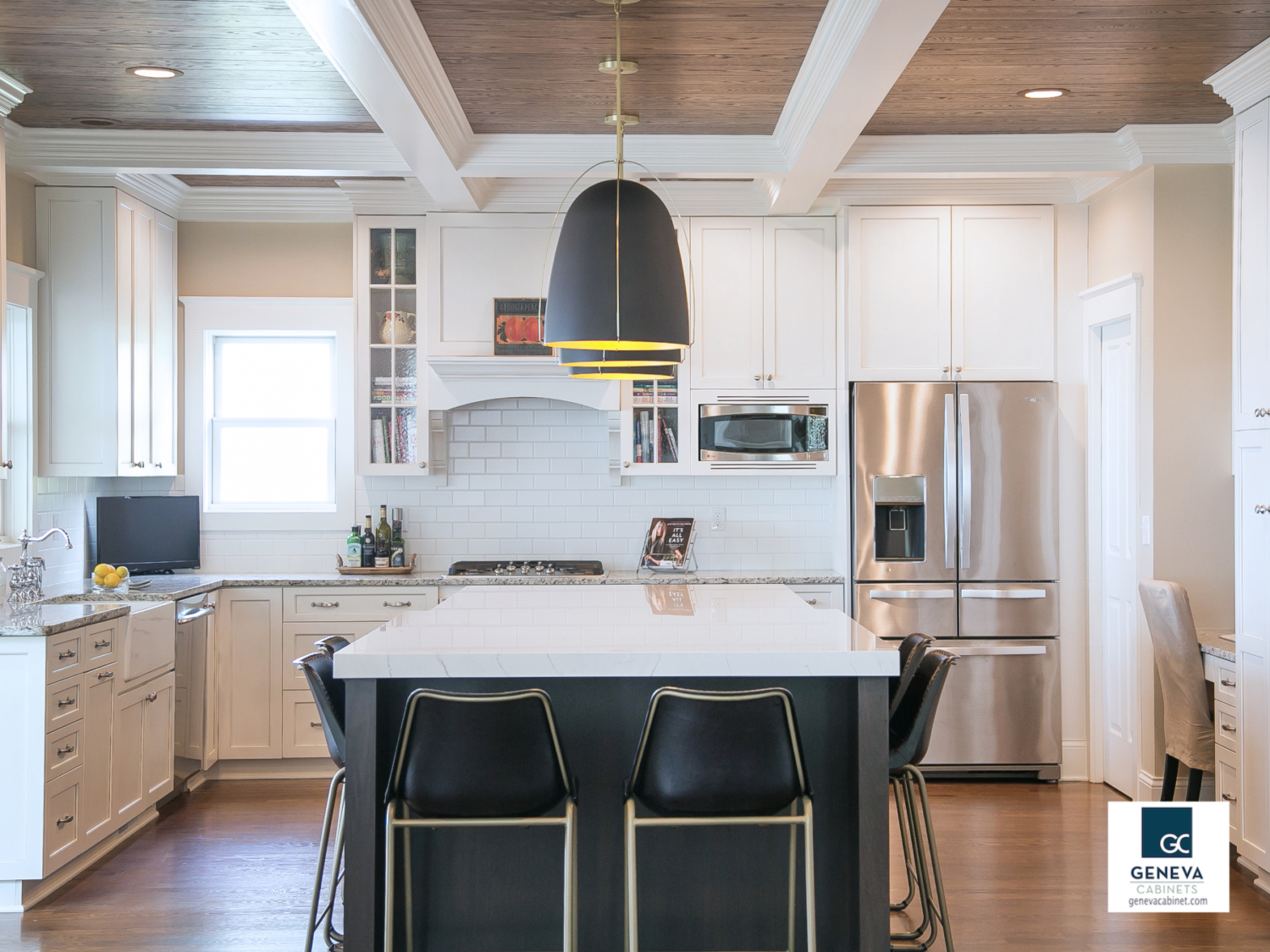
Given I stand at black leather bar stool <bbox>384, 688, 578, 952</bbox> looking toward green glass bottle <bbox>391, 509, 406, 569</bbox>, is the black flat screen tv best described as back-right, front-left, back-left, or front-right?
front-left

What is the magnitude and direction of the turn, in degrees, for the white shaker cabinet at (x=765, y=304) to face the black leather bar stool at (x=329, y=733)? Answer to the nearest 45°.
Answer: approximately 45° to its right

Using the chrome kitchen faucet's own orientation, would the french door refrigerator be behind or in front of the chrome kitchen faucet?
in front

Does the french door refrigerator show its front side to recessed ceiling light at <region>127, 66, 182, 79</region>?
no

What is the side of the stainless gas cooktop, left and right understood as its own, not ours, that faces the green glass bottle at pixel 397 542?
right

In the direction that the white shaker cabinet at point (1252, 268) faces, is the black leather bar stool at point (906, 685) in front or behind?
in front

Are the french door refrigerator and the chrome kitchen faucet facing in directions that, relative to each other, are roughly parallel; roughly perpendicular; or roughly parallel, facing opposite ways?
roughly perpendicular

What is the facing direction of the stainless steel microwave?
toward the camera

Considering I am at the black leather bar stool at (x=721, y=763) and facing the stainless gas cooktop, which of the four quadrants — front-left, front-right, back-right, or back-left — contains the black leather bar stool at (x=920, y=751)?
front-right

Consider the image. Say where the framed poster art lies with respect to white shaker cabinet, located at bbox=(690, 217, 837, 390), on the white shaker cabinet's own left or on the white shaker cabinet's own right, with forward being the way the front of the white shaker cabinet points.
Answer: on the white shaker cabinet's own right

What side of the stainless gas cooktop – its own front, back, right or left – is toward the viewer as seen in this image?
front

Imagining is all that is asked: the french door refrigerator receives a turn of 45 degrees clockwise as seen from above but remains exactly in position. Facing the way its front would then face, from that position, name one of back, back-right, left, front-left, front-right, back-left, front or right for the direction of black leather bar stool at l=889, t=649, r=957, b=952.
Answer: front-left

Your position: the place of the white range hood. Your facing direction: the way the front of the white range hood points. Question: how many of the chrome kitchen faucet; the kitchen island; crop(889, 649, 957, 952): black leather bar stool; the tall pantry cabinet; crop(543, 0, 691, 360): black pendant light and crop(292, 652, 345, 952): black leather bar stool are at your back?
0

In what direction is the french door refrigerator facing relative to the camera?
toward the camera

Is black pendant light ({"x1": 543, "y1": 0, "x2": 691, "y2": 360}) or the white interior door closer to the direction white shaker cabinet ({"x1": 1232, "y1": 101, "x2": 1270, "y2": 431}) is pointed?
the black pendant light

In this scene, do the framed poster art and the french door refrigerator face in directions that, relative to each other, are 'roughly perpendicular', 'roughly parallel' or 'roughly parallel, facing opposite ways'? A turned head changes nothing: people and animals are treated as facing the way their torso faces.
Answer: roughly parallel

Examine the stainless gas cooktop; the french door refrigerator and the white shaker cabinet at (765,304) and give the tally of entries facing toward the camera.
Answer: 3

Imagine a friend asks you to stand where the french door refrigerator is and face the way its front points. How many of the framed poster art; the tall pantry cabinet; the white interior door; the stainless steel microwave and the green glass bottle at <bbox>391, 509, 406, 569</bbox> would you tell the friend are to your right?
3

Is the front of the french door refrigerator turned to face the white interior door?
no

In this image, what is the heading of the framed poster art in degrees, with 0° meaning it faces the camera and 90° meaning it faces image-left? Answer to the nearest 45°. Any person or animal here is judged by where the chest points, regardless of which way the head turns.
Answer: approximately 0°

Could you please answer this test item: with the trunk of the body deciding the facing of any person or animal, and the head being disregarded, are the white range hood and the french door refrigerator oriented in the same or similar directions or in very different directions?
same or similar directions

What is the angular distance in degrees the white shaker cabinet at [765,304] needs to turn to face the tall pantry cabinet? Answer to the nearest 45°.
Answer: approximately 45° to its left

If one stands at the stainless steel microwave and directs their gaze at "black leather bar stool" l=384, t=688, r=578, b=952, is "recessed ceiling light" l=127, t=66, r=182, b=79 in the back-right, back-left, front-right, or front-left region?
front-right

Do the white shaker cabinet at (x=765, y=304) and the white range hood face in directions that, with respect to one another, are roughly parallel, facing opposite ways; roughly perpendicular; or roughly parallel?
roughly parallel

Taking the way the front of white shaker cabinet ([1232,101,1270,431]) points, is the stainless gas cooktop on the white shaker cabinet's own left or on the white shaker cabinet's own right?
on the white shaker cabinet's own right
